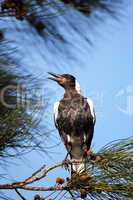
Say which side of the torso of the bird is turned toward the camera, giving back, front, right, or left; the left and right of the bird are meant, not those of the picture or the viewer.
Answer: front
